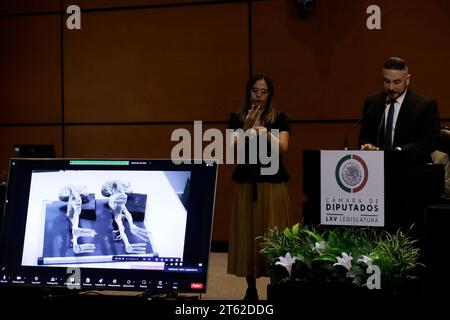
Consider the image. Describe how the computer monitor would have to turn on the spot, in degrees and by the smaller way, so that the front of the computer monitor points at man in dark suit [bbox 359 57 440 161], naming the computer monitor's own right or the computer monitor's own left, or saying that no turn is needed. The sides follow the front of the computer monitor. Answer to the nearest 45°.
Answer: approximately 135° to the computer monitor's own left

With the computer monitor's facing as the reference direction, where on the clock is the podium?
The podium is roughly at 8 o'clock from the computer monitor.

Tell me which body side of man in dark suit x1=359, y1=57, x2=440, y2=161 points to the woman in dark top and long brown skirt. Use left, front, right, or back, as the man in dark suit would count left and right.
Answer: right

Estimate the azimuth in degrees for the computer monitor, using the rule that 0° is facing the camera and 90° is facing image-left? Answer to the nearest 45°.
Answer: approximately 0°

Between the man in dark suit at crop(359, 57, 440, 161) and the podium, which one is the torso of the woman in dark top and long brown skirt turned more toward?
the podium

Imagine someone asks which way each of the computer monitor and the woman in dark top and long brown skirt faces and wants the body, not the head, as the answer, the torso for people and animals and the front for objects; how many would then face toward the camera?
2

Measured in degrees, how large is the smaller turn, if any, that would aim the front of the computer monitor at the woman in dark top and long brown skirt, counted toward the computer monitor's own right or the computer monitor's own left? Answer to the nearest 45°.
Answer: approximately 180°

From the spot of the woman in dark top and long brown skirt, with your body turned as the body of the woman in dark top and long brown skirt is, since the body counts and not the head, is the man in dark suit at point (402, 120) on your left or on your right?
on your left
